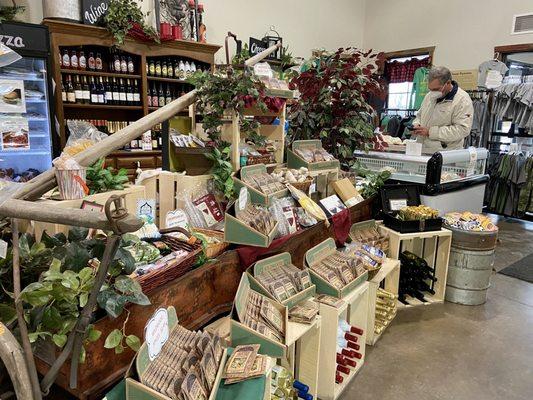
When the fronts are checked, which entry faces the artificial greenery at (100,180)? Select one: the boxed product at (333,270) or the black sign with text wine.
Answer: the black sign with text wine

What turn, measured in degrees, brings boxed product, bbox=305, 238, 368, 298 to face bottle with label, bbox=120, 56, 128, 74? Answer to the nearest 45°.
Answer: approximately 180°

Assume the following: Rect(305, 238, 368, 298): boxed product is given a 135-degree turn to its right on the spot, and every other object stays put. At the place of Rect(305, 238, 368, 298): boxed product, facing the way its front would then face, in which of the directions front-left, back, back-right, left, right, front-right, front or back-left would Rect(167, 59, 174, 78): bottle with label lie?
front-right

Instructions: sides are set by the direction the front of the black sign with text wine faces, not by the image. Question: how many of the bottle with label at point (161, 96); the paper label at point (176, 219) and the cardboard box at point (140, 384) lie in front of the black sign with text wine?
2

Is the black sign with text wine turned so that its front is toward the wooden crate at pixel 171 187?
yes

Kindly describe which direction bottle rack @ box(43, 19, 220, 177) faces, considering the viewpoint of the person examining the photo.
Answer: facing the viewer and to the right of the viewer

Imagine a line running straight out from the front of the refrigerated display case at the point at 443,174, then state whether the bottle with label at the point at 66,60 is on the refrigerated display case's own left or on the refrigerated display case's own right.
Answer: on the refrigerated display case's own right

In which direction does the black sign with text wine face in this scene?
toward the camera

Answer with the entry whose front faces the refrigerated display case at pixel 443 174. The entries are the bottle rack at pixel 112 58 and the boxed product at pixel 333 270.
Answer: the bottle rack

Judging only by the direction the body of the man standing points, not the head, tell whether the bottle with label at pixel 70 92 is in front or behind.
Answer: in front

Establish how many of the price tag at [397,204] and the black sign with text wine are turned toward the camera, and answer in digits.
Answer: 2

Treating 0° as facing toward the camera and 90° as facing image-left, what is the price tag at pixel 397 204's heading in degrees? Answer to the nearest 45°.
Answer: approximately 0°

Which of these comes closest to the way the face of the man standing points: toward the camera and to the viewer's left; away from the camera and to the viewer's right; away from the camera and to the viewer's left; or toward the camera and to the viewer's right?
toward the camera and to the viewer's left

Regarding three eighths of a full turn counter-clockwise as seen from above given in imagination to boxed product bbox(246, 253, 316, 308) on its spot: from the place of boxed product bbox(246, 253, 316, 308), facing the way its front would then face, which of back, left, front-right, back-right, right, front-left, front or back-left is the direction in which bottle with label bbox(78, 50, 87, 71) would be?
front-left

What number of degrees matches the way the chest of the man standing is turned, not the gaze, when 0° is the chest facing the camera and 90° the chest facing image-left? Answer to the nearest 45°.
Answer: approximately 45°

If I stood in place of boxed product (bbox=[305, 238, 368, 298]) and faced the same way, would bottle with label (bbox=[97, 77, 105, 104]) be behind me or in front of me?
behind

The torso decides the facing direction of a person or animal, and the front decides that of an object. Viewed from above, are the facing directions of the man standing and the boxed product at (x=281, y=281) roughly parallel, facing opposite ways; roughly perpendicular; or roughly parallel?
roughly perpendicular

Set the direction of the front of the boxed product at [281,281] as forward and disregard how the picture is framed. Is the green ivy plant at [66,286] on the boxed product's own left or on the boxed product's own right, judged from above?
on the boxed product's own right

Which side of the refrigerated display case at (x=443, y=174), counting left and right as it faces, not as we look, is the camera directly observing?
front
